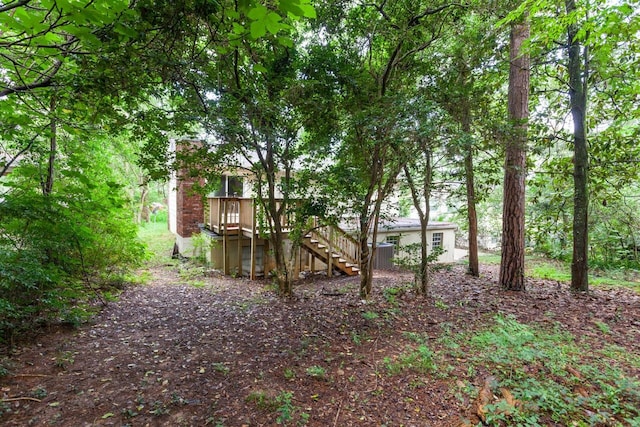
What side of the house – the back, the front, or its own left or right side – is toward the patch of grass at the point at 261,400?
back

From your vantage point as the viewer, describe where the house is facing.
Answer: facing away from the viewer

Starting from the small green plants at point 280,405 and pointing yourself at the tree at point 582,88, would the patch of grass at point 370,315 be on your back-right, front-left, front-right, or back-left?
front-left

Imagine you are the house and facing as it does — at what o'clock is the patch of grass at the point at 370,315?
The patch of grass is roughly at 5 o'clock from the house.

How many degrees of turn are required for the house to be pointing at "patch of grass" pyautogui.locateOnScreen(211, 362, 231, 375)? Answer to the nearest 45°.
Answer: approximately 180°

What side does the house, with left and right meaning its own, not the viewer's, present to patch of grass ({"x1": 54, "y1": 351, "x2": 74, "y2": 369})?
back

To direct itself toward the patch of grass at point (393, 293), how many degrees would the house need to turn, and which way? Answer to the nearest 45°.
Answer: approximately 135° to its right

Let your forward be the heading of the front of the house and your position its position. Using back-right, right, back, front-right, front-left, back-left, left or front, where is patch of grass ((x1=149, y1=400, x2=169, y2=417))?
back

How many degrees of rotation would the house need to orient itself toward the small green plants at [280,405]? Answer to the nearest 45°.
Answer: approximately 180°

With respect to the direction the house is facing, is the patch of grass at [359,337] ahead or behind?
behind

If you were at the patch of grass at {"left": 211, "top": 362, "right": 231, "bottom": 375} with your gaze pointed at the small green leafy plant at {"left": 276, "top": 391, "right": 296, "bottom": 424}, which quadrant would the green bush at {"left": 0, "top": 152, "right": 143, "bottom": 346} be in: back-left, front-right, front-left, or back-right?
back-right

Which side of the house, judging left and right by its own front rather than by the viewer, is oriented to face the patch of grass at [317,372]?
back

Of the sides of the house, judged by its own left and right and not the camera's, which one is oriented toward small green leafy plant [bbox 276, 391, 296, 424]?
back

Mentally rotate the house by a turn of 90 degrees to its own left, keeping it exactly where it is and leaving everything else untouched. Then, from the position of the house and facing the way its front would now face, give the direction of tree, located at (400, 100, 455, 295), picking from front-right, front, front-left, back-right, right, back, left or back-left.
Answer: back-left

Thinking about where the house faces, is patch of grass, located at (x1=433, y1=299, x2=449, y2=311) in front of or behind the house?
behind

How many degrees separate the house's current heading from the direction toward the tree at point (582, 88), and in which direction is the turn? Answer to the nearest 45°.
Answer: approximately 135° to its right
